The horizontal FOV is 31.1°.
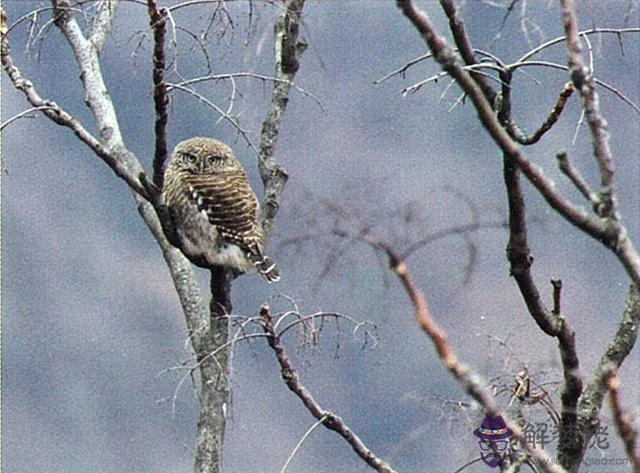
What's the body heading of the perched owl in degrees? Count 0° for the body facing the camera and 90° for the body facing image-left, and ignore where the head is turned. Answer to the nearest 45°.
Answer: approximately 45°
